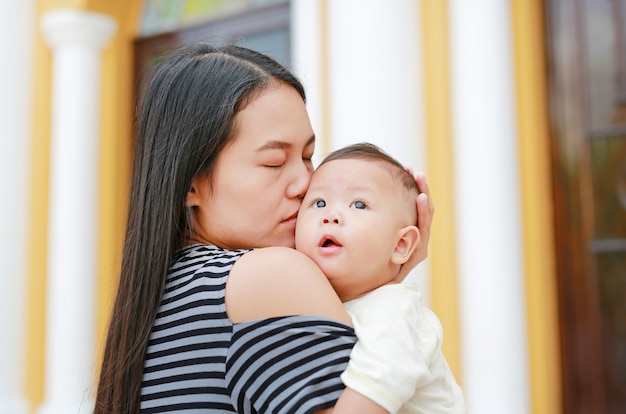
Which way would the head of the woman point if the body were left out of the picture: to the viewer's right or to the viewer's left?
to the viewer's right

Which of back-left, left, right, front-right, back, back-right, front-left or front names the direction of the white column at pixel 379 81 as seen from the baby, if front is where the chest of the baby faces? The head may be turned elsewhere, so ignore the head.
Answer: back-right

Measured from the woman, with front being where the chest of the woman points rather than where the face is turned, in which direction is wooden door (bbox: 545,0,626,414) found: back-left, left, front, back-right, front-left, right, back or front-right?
front

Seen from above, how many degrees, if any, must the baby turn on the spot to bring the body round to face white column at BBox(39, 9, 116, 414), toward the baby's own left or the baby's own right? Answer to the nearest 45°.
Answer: approximately 90° to the baby's own right

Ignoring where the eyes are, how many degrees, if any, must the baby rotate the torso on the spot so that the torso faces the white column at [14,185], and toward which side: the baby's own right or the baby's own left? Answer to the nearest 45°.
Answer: approximately 90° to the baby's own right

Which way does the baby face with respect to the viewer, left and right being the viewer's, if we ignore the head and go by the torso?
facing the viewer and to the left of the viewer
